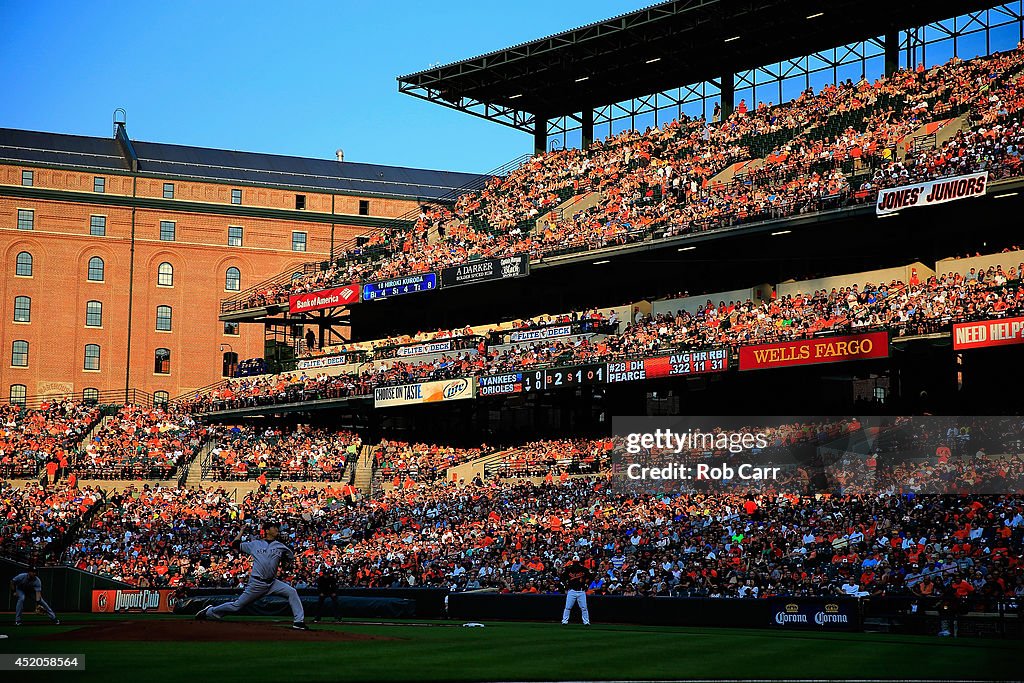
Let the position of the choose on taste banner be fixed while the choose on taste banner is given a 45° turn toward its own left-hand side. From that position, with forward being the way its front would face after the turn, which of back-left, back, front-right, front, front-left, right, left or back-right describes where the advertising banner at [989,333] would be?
front-left

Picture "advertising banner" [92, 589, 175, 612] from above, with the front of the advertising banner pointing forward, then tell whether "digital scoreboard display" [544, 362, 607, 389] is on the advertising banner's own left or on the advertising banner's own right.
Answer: on the advertising banner's own left

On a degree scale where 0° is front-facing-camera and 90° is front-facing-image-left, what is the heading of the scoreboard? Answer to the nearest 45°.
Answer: approximately 45°

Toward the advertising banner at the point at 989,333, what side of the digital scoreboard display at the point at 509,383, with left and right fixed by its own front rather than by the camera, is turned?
left

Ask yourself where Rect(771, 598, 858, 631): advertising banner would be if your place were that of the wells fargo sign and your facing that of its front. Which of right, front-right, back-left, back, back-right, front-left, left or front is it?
front-left

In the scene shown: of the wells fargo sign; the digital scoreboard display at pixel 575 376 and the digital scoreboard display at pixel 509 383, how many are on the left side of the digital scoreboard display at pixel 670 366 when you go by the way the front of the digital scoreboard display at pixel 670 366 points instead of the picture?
1

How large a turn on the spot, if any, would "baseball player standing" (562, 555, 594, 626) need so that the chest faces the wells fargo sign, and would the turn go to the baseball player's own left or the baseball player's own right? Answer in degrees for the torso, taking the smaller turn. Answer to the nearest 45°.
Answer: approximately 135° to the baseball player's own left

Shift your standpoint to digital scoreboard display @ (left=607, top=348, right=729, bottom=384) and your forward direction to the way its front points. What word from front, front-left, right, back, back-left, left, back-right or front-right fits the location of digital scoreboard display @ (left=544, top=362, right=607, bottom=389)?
right

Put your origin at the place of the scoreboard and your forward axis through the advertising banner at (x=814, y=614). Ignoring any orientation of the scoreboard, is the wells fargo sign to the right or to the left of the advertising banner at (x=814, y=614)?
left

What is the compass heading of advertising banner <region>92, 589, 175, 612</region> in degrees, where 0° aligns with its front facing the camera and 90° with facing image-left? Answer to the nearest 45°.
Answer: approximately 0°

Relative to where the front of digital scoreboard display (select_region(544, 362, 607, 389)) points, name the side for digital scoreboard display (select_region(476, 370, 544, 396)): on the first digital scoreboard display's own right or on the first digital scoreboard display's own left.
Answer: on the first digital scoreboard display's own right

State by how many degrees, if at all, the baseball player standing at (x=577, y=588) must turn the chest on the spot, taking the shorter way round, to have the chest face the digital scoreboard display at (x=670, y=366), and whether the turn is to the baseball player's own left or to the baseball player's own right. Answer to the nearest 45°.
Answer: approximately 180°

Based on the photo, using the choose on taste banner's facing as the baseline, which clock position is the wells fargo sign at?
The wells fargo sign is roughly at 9 o'clock from the choose on taste banner.

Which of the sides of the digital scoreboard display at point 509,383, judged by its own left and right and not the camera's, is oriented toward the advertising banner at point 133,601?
front
